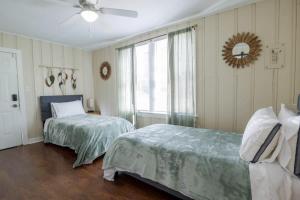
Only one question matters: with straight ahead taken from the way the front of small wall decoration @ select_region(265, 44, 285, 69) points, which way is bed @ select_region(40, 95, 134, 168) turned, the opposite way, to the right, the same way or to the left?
to the left

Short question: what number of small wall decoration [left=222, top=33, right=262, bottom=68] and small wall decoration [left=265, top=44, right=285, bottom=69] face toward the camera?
2

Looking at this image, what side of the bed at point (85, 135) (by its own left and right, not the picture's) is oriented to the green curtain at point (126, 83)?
left

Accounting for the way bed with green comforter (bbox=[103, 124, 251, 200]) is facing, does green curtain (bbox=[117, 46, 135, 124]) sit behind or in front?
in front

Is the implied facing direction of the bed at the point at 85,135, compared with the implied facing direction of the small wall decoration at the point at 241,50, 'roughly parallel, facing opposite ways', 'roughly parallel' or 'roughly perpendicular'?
roughly perpendicular

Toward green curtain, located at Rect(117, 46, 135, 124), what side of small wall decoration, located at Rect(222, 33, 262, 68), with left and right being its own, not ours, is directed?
right

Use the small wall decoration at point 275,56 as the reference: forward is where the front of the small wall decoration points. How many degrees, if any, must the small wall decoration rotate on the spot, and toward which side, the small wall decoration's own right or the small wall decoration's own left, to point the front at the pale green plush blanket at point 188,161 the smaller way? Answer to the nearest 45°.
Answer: approximately 45° to the small wall decoration's own right
